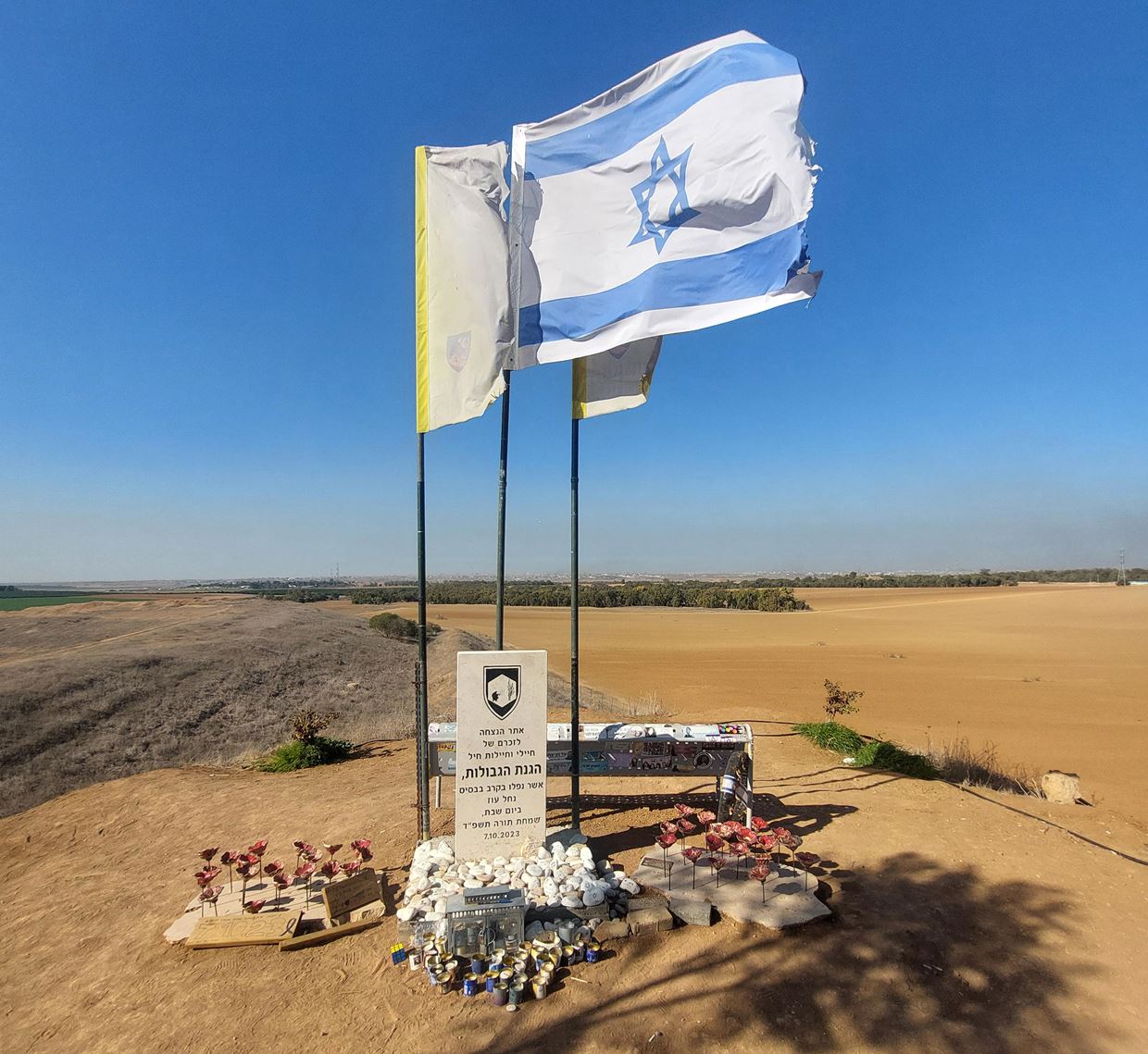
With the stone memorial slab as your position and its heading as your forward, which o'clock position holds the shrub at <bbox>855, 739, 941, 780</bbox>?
The shrub is roughly at 8 o'clock from the stone memorial slab.

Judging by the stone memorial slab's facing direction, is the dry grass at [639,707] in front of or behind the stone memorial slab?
behind

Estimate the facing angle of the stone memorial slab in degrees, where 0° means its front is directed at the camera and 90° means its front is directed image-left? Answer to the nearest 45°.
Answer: approximately 0°

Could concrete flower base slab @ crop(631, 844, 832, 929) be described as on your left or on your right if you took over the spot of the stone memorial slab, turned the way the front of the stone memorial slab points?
on your left

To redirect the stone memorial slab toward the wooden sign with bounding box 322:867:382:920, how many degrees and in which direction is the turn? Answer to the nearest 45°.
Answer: approximately 90° to its right

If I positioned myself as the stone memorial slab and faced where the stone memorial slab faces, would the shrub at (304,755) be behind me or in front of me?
behind

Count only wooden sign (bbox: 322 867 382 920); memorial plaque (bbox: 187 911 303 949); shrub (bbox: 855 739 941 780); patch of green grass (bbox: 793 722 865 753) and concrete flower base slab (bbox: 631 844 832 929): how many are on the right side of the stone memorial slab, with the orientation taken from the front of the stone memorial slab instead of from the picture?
2

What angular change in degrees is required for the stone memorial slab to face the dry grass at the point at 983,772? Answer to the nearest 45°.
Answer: approximately 135° to its left

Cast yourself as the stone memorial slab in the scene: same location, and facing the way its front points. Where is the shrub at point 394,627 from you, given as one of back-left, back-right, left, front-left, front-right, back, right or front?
back
